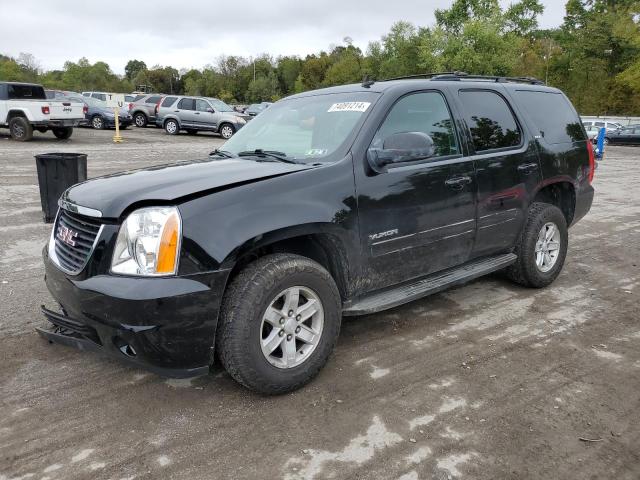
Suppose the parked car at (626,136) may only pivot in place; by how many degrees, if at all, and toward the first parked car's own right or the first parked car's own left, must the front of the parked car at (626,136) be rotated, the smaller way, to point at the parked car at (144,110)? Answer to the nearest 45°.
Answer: approximately 45° to the first parked car's own left

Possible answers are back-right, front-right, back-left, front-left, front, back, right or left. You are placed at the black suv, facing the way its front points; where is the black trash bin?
right

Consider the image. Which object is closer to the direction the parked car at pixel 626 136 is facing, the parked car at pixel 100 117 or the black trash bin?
the parked car

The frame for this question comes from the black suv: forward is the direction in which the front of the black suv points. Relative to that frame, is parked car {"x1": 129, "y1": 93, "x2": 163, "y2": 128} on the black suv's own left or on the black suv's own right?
on the black suv's own right

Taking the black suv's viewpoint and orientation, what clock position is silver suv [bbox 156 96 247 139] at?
The silver suv is roughly at 4 o'clock from the black suv.

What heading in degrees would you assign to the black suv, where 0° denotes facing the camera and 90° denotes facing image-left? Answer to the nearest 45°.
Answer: approximately 45°

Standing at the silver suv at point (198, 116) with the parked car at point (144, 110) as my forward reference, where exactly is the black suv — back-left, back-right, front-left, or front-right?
back-left

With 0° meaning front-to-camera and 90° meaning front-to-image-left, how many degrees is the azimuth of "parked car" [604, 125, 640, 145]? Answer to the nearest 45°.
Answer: approximately 90°

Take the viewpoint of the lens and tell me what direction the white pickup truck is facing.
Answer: facing away from the viewer and to the left of the viewer

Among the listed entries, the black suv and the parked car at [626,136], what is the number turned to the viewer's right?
0

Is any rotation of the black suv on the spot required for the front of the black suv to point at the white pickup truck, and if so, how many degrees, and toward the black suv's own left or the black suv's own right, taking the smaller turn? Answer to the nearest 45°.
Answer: approximately 90° to the black suv's own right

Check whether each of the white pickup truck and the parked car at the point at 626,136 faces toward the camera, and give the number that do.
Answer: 0
